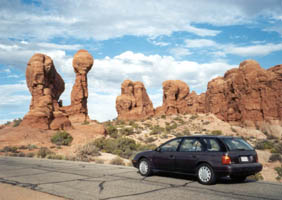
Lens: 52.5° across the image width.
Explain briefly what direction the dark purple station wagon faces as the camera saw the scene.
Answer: facing away from the viewer and to the left of the viewer

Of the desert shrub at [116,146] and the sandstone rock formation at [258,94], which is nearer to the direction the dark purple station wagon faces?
the desert shrub

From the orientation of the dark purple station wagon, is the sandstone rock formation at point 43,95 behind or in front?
in front

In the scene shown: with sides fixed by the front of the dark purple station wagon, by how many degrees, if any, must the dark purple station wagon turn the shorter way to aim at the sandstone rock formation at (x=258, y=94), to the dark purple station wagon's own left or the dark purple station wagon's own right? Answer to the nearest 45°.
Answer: approximately 45° to the dark purple station wagon's own right

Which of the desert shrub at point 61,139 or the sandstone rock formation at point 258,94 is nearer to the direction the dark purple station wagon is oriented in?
the desert shrub

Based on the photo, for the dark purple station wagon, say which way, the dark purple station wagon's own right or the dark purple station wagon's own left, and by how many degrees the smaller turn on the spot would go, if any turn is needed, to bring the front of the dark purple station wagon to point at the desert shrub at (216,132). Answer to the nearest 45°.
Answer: approximately 45° to the dark purple station wagon's own right

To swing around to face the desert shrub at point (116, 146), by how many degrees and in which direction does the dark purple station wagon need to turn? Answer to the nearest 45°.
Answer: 0° — it already faces it

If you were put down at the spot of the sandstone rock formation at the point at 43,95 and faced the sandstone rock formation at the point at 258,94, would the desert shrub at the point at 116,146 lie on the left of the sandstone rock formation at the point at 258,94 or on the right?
right

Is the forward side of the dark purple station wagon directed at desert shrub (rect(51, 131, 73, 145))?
yes
